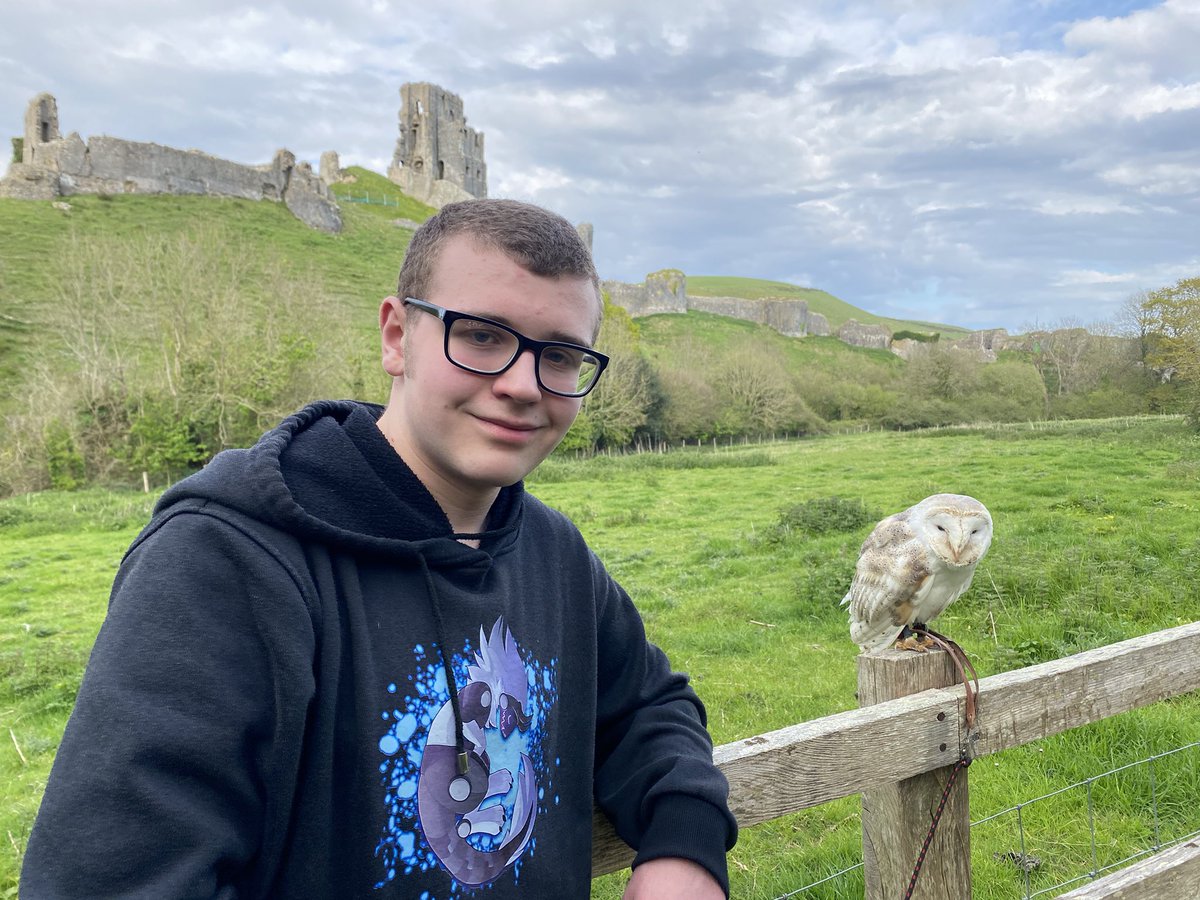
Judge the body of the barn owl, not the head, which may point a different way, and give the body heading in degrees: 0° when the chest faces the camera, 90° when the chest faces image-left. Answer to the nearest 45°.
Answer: approximately 315°

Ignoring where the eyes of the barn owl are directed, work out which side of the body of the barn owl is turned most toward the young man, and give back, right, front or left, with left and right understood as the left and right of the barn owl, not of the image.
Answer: right

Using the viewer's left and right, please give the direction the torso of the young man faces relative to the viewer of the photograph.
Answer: facing the viewer and to the right of the viewer

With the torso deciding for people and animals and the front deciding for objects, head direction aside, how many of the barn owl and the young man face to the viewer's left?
0

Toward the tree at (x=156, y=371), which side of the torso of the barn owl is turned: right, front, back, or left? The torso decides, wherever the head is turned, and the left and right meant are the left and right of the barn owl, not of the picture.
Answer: back

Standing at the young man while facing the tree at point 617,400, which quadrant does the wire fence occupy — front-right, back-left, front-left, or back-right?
front-right

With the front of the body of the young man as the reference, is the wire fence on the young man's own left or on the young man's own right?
on the young man's own left
